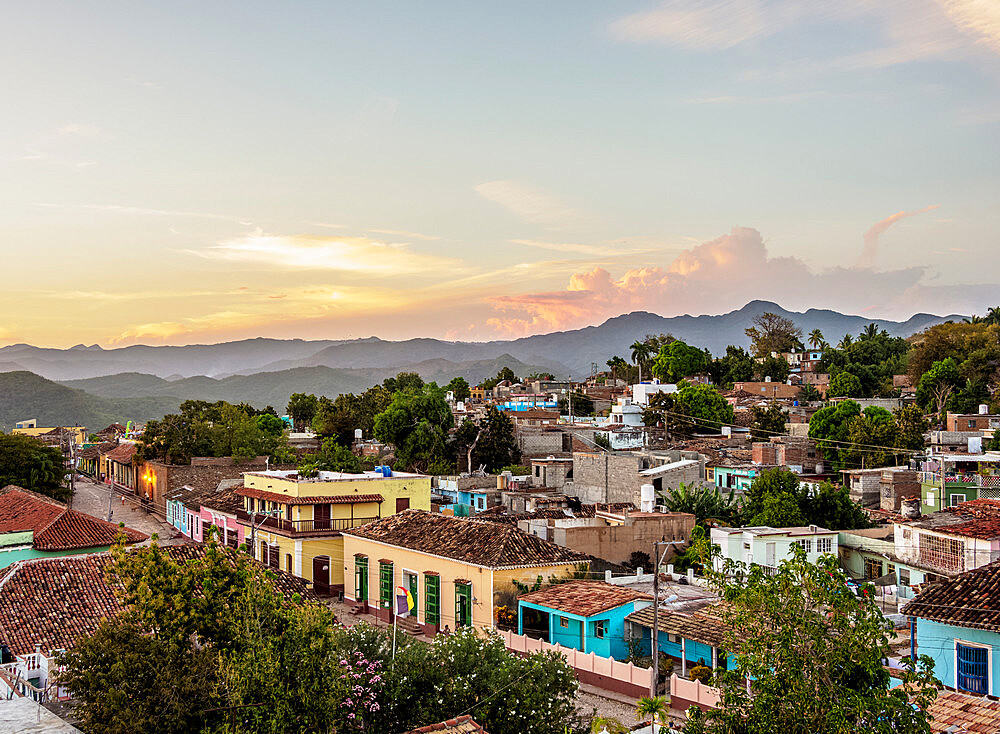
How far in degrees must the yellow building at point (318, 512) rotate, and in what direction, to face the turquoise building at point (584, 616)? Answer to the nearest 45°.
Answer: approximately 90° to its left

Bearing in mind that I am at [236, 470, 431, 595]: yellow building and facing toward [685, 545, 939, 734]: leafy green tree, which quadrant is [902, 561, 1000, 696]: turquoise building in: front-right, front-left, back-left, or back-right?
front-left

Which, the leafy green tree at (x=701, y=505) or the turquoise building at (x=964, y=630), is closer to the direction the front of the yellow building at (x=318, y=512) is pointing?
the turquoise building

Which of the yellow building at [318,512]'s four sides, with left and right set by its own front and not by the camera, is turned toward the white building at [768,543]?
left

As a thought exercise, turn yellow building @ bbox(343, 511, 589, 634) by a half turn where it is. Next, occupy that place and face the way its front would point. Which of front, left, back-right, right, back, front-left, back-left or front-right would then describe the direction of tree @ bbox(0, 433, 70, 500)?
left

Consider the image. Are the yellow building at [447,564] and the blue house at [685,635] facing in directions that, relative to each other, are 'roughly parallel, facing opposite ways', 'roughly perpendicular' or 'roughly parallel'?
roughly parallel

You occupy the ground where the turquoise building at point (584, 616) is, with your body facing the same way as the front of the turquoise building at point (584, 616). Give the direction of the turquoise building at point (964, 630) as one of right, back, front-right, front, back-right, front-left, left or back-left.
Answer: left

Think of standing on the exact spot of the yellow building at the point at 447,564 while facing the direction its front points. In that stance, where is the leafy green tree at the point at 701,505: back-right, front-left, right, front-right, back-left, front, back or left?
back

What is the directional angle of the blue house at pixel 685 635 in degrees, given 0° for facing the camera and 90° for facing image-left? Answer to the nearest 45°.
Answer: approximately 45°

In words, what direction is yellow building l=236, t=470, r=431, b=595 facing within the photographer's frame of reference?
facing the viewer and to the left of the viewer

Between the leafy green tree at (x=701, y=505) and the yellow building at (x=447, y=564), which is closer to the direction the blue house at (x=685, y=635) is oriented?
the yellow building

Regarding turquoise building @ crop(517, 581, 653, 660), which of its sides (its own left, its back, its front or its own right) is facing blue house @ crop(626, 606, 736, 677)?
left

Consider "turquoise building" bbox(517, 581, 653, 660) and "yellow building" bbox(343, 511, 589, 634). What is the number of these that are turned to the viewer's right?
0

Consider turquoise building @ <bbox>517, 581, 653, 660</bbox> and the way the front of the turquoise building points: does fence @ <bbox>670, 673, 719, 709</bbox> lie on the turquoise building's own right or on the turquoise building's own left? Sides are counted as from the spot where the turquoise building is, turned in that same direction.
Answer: on the turquoise building's own left

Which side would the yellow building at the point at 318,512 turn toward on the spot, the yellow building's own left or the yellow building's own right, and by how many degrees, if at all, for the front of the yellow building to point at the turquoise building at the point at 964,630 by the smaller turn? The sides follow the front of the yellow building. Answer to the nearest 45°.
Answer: approximately 90° to the yellow building's own left

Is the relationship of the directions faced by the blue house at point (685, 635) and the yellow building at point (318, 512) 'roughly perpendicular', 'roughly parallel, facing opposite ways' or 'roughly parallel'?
roughly parallel
